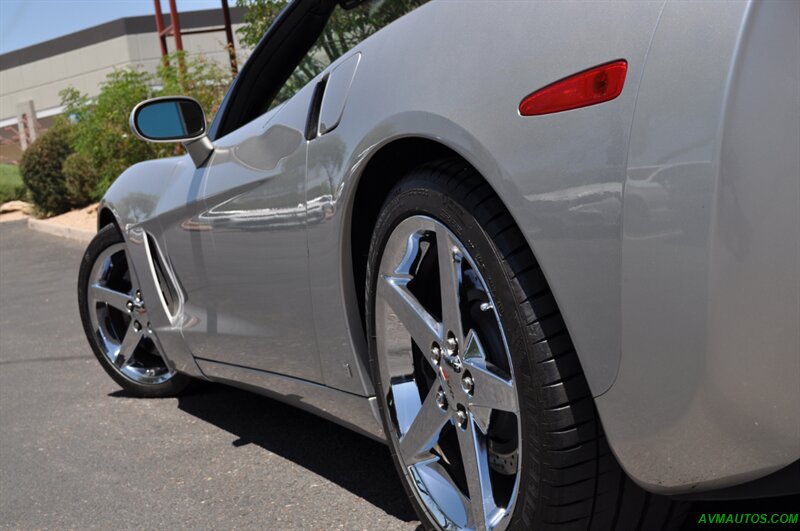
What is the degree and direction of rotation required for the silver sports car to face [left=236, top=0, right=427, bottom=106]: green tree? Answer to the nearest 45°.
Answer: approximately 45° to its right

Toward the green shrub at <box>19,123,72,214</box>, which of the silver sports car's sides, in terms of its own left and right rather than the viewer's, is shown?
front

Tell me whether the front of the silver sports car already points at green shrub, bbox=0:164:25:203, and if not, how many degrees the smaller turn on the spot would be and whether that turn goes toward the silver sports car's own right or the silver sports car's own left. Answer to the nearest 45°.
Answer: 0° — it already faces it

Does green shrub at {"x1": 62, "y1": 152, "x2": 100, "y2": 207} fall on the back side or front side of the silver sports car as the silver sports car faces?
on the front side

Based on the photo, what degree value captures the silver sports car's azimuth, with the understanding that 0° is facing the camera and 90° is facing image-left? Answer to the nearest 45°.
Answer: approximately 135°

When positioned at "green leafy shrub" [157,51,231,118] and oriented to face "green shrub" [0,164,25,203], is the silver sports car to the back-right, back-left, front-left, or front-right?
back-left

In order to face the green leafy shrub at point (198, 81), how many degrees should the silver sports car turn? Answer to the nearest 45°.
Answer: approximately 45° to its right
